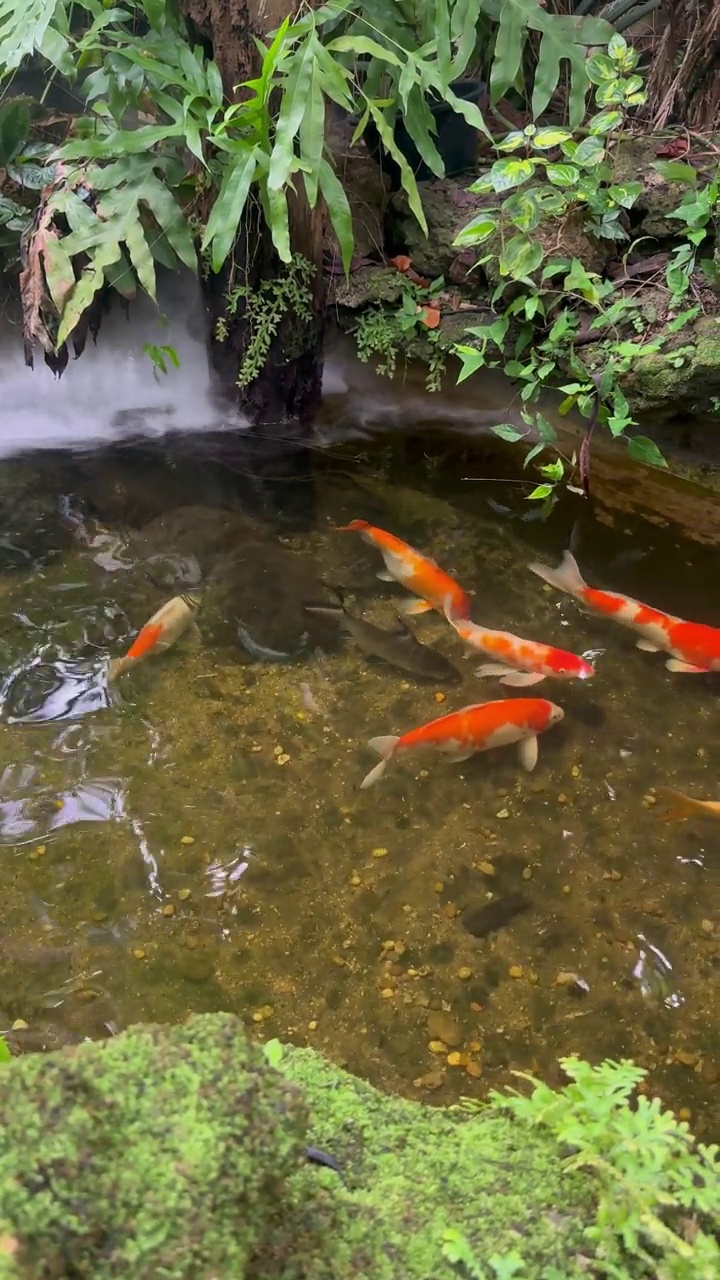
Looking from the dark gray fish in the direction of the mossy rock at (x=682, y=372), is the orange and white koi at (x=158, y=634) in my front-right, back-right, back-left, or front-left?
back-left

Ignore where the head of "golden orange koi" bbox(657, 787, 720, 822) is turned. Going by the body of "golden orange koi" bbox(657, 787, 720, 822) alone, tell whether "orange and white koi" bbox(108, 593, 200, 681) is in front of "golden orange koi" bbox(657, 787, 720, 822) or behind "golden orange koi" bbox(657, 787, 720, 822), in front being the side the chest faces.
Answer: behind

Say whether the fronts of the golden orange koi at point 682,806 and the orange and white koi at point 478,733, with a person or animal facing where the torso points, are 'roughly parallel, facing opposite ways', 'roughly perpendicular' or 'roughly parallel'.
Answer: roughly parallel

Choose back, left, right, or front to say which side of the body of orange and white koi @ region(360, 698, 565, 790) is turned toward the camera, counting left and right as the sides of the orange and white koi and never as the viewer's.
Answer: right

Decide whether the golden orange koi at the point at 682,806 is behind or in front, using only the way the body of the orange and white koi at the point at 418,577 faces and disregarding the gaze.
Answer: in front

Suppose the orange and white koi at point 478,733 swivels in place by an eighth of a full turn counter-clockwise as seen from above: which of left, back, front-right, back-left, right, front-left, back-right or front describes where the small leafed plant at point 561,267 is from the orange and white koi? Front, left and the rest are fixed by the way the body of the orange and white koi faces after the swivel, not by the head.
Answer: front-left

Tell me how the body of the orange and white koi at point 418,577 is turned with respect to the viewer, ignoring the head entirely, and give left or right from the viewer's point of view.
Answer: facing the viewer and to the right of the viewer

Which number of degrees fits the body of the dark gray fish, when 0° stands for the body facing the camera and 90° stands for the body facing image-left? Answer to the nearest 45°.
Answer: approximately 315°

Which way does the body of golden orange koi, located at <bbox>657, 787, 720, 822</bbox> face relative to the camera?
to the viewer's right

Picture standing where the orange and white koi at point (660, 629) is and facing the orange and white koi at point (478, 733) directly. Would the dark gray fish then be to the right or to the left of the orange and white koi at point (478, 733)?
right

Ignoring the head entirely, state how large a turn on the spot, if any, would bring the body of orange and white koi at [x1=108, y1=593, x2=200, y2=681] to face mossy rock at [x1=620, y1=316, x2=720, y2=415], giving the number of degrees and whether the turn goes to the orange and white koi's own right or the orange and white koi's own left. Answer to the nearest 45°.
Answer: approximately 45° to the orange and white koi's own right

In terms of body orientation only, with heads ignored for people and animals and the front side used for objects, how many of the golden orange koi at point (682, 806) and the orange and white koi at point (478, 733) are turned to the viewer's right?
2

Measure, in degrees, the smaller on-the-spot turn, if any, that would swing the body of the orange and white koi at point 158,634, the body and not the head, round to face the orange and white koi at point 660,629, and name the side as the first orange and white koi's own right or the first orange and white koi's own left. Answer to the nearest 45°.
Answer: approximately 45° to the first orange and white koi's own right

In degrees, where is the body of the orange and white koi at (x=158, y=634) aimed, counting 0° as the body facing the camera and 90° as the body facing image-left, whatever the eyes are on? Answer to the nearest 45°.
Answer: approximately 225°
